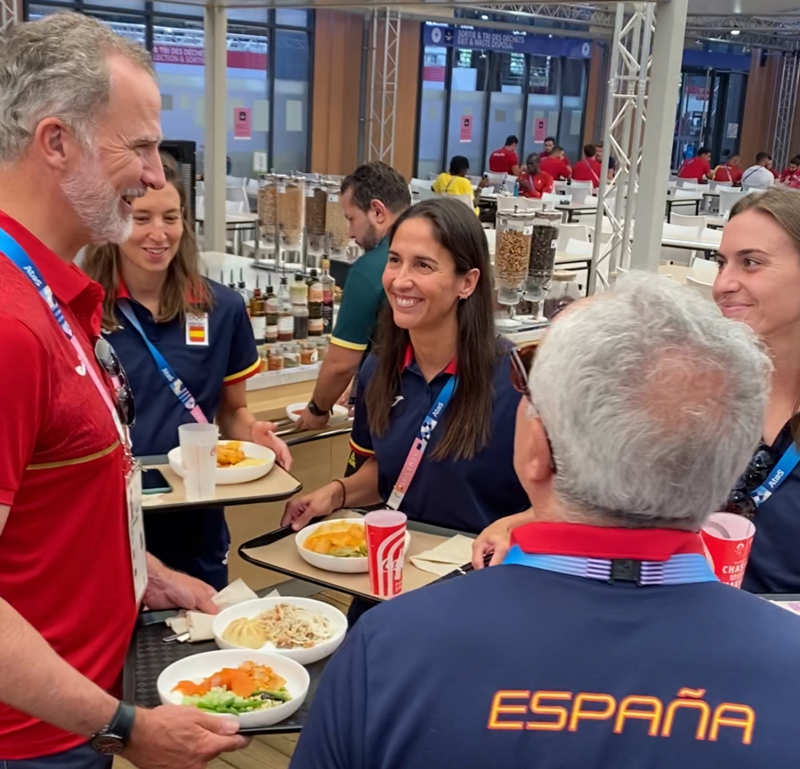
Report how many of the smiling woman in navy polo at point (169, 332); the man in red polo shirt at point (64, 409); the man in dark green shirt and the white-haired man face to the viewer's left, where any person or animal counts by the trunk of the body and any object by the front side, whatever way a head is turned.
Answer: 1

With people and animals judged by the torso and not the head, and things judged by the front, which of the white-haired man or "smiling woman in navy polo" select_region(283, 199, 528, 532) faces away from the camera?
the white-haired man

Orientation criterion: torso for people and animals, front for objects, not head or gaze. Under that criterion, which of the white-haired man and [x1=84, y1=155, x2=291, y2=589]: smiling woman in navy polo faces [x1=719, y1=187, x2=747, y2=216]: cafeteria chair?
the white-haired man

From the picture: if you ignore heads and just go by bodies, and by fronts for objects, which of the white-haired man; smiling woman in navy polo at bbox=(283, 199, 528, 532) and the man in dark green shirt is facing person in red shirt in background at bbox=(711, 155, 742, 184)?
the white-haired man

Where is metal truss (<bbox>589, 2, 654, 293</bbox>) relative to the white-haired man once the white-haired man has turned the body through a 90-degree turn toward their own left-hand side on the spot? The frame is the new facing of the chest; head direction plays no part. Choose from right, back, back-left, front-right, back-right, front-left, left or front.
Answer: right

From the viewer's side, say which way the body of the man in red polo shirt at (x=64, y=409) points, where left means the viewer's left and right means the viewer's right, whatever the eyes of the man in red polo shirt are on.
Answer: facing to the right of the viewer

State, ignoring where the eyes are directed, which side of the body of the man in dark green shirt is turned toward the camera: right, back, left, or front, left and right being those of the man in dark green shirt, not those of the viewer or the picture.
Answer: left

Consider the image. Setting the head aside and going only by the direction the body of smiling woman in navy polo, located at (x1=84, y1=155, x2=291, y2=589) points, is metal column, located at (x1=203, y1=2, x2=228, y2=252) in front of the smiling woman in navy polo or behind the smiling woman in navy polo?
behind

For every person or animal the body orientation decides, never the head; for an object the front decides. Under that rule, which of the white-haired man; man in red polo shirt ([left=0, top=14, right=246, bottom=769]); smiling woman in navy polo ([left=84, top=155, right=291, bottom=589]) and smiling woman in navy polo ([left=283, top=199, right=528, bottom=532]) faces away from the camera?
the white-haired man

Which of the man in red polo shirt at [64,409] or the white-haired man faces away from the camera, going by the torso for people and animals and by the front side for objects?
the white-haired man

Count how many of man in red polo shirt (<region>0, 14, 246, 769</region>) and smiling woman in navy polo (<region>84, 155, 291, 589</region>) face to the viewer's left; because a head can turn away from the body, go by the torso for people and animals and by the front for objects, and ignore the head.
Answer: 0

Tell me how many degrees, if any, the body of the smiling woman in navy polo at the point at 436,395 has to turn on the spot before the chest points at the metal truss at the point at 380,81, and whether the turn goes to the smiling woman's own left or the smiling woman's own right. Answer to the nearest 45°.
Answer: approximately 135° to the smiling woman's own right

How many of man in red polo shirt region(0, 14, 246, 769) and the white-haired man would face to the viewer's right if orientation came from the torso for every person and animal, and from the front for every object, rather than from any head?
1

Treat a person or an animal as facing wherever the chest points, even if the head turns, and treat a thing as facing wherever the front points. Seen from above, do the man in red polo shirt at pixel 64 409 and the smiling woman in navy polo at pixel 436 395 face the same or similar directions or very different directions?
very different directions

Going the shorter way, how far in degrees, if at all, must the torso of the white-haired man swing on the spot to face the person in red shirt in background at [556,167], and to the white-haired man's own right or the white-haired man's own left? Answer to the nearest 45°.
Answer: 0° — they already face them

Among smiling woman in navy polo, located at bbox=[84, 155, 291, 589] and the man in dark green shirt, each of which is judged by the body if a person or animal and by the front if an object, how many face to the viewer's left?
1

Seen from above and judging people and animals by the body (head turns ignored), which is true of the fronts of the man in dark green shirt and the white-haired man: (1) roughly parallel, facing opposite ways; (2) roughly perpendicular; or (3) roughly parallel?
roughly perpendicular

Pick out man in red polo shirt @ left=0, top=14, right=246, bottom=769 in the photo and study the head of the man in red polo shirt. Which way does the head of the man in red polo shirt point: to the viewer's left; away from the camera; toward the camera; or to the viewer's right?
to the viewer's right

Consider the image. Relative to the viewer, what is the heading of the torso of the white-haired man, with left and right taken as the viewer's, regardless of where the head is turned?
facing away from the viewer
